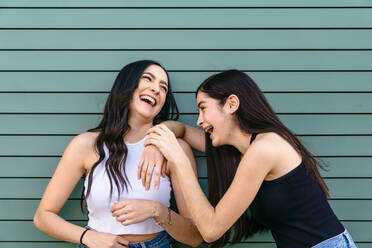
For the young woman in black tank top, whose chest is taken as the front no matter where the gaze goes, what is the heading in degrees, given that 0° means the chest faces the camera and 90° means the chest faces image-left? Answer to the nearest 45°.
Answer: approximately 90°

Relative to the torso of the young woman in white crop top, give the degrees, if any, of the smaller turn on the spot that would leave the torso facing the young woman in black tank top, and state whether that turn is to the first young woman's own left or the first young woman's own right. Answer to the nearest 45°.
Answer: approximately 45° to the first young woman's own left

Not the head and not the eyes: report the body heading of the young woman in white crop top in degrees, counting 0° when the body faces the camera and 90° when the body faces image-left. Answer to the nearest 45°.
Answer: approximately 0°

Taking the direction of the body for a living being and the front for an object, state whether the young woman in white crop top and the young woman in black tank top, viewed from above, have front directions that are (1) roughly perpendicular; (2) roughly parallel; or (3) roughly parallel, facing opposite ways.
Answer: roughly perpendicular

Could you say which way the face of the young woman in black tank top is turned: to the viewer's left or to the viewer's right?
to the viewer's left

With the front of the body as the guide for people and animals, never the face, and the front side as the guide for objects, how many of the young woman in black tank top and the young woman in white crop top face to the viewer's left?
1
